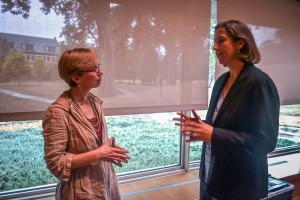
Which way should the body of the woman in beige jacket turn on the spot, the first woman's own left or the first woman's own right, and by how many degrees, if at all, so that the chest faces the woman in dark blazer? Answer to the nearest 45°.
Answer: approximately 45° to the first woman's own left

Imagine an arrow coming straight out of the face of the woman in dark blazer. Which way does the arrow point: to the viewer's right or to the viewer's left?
to the viewer's left

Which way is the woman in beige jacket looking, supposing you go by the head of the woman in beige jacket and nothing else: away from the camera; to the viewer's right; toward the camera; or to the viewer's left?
to the viewer's right

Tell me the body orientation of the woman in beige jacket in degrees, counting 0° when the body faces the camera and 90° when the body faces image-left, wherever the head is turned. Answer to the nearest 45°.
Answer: approximately 315°
